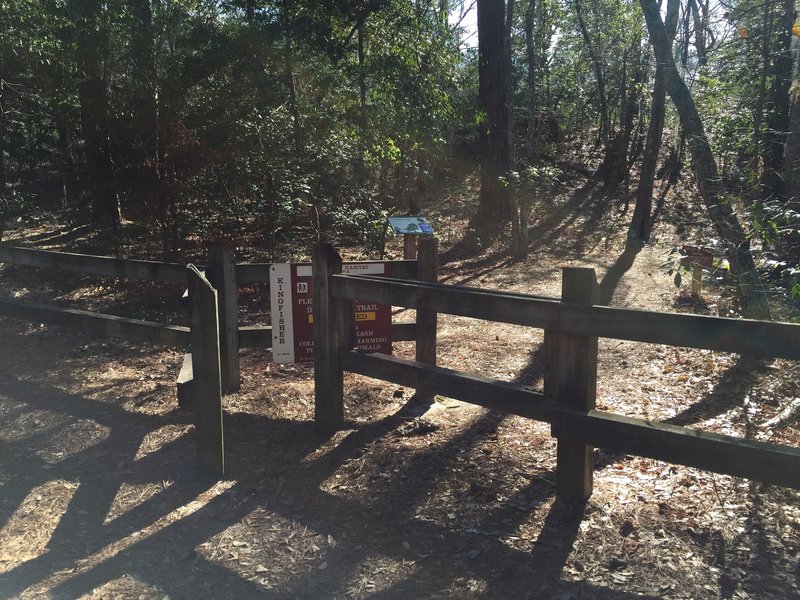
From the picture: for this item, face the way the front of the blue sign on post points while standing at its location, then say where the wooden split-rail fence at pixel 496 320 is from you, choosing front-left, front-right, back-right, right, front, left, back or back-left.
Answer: front

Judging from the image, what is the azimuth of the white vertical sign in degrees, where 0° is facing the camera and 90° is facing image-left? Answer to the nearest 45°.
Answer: approximately 0°

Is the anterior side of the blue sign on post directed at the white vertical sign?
yes

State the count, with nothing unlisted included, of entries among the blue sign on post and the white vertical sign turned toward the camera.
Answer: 2

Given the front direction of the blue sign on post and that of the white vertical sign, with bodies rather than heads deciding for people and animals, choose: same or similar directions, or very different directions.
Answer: same or similar directions

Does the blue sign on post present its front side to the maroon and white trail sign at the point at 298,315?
yes

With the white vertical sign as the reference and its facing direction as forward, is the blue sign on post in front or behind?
behind

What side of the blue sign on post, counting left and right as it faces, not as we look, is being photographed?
front

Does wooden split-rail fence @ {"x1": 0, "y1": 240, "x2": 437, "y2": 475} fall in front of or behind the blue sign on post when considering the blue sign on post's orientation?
in front
